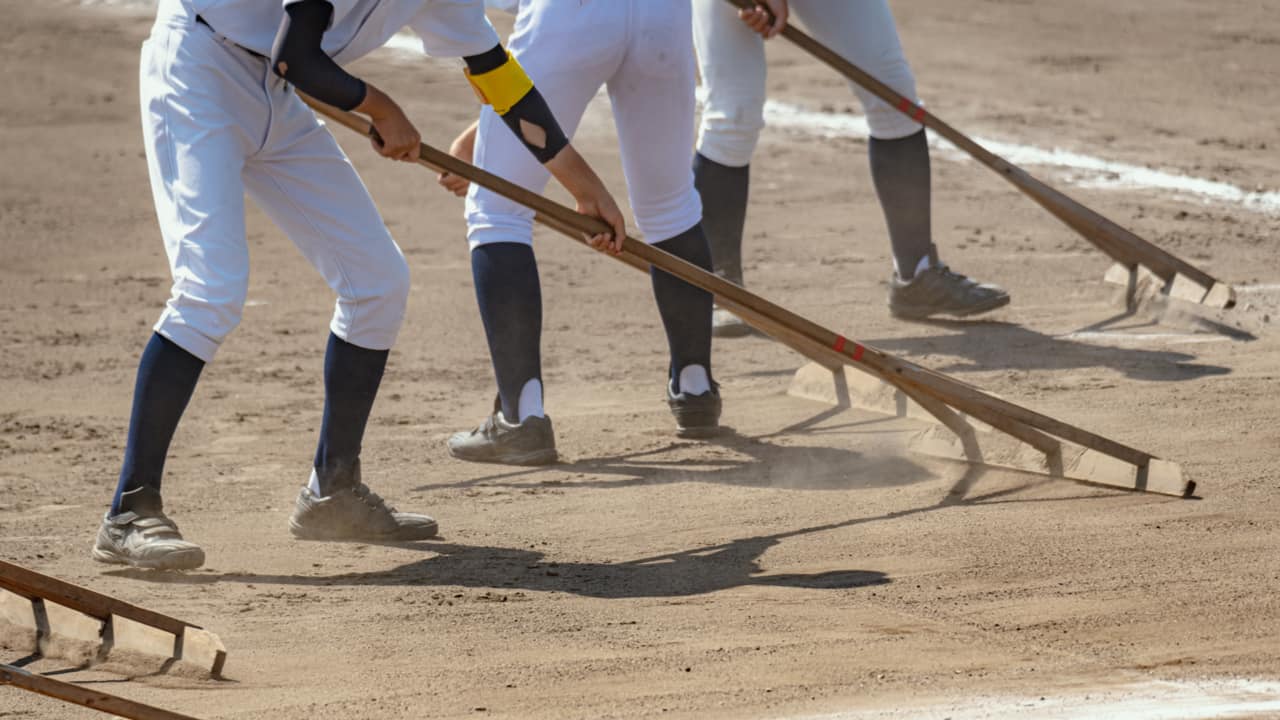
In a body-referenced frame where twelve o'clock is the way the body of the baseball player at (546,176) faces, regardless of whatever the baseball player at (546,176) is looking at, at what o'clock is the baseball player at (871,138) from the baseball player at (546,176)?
the baseball player at (871,138) is roughly at 3 o'clock from the baseball player at (546,176).

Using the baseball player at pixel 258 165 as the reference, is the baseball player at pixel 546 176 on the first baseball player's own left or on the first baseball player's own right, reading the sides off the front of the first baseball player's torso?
on the first baseball player's own left

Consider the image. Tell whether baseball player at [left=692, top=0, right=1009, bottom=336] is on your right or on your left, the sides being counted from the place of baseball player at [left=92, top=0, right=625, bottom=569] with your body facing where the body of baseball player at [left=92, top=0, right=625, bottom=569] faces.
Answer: on your left

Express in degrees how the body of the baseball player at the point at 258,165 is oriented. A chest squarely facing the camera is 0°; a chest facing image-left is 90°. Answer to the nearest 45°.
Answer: approximately 315°

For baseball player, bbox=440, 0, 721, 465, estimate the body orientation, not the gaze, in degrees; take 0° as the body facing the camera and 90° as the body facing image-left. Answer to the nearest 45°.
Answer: approximately 135°
